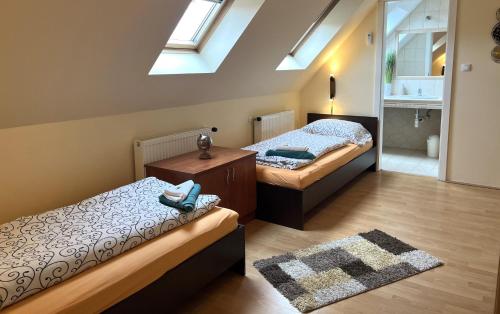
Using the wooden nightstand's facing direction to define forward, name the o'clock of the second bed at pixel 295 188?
The second bed is roughly at 10 o'clock from the wooden nightstand.

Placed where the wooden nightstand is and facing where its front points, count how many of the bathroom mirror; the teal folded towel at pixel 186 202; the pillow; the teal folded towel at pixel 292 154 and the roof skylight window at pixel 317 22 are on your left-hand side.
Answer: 4

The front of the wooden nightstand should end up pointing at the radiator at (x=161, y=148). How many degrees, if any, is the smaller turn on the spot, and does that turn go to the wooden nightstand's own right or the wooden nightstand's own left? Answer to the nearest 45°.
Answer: approximately 180°

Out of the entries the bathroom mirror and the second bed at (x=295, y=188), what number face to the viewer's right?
0

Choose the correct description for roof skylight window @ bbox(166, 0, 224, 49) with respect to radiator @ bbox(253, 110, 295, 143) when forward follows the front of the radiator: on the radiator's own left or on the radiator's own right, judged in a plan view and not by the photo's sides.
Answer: on the radiator's own right

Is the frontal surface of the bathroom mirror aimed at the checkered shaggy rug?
yes

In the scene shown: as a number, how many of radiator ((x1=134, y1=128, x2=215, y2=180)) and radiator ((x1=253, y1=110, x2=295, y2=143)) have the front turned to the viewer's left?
0

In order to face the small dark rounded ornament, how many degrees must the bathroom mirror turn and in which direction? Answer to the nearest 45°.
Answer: approximately 45° to its right

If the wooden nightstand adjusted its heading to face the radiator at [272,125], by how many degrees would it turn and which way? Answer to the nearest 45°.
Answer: approximately 90° to its left

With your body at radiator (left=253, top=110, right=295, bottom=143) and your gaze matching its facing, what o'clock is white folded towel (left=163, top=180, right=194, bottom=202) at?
The white folded towel is roughly at 2 o'clock from the radiator.

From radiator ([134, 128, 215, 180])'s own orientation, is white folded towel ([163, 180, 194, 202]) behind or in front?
in front

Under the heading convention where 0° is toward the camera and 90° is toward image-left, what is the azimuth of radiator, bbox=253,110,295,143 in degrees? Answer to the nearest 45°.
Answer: approximately 315°
